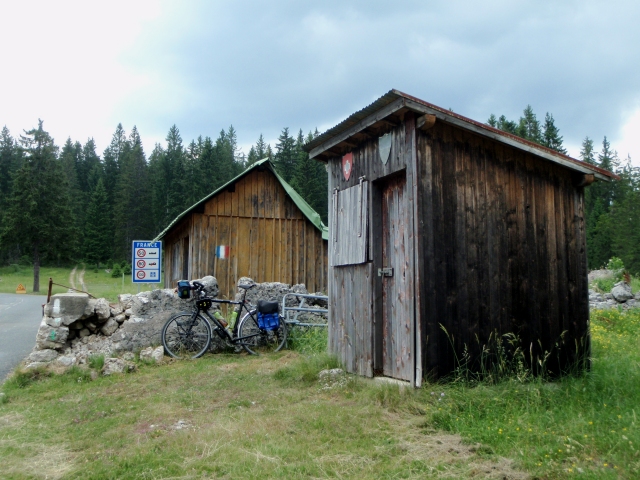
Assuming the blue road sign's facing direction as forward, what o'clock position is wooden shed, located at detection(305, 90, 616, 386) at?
The wooden shed is roughly at 11 o'clock from the blue road sign.

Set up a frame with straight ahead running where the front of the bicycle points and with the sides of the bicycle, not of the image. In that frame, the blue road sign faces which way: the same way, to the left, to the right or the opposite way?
to the left

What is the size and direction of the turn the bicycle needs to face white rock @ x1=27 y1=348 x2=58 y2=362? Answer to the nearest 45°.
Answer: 0° — it already faces it

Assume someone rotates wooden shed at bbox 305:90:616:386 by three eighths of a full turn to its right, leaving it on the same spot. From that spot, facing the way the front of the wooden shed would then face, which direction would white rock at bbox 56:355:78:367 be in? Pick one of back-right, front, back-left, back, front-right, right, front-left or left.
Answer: left

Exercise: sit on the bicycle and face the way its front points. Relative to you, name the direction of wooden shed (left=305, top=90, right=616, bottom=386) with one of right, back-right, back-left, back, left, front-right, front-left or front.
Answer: back-left

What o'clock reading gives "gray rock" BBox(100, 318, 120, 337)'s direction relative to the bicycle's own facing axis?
The gray rock is roughly at 12 o'clock from the bicycle.

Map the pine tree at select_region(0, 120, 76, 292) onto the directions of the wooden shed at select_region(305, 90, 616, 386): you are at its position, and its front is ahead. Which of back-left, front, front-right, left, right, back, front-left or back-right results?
right

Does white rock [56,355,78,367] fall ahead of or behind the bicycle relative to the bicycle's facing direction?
ahead

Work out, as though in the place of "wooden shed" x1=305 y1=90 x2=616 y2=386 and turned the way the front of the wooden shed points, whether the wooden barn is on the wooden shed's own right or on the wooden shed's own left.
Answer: on the wooden shed's own right

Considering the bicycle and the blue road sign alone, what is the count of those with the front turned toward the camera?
1

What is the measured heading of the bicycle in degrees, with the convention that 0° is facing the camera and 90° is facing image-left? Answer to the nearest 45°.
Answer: approximately 90°

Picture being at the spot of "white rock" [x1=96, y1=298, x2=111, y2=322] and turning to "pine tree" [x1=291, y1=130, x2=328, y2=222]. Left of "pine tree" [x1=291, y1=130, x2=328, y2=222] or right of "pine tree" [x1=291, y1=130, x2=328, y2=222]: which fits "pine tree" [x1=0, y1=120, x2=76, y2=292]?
left

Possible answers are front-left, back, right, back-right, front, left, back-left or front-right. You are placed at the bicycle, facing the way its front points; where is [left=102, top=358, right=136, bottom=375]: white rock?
front-left

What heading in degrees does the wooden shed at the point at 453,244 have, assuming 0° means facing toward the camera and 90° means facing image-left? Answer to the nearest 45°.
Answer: approximately 45°

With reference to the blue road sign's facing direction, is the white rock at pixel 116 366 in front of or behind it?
in front

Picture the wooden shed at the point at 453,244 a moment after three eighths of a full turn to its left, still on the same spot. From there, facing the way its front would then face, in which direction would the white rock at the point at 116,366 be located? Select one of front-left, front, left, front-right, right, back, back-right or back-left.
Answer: back
